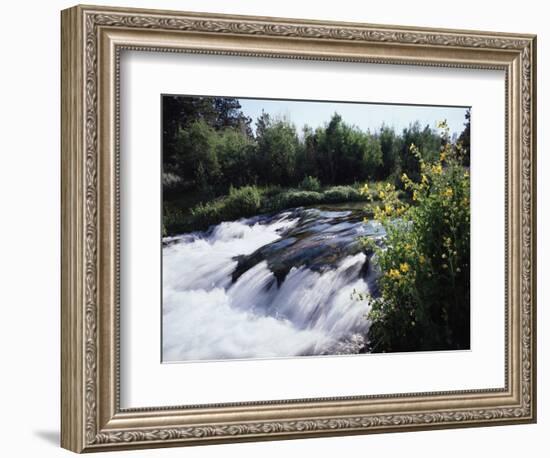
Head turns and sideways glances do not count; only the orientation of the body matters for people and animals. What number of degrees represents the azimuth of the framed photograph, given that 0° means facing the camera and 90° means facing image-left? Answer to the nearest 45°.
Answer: approximately 315°
